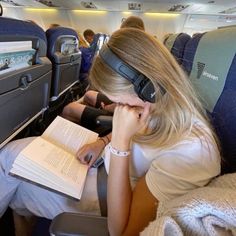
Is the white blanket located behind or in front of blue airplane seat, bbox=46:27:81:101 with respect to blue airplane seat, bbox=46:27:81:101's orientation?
behind

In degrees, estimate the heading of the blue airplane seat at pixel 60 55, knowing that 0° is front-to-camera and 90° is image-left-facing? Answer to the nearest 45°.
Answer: approximately 135°

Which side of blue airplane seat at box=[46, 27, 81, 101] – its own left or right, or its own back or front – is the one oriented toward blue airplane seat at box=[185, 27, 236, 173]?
back

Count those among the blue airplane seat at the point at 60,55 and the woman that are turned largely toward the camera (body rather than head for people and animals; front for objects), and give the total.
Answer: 0
